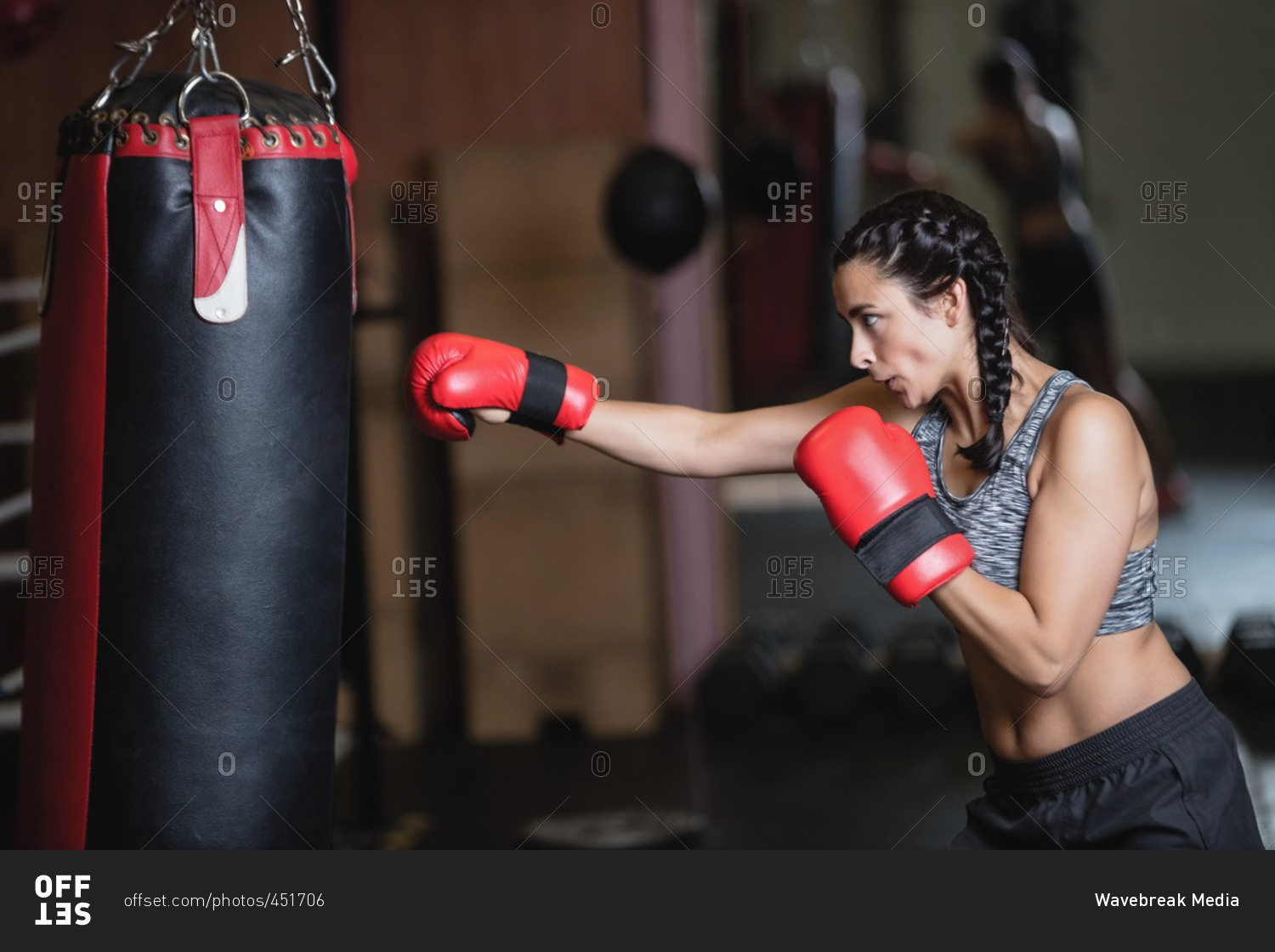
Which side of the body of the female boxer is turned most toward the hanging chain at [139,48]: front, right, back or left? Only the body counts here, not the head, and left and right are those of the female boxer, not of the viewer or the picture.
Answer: front

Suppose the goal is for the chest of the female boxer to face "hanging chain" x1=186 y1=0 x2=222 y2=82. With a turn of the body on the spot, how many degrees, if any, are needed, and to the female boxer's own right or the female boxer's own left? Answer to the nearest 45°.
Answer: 0° — they already face it

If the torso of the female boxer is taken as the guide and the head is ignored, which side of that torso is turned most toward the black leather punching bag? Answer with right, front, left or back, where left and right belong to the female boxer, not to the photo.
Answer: front

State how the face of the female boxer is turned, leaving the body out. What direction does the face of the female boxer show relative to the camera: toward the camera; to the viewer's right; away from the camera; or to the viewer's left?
to the viewer's left

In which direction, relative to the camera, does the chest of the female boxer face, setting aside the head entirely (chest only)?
to the viewer's left
